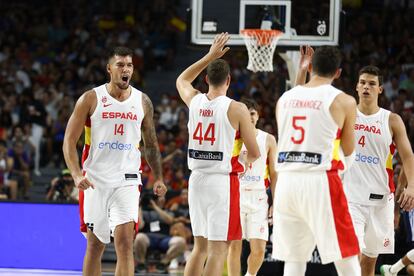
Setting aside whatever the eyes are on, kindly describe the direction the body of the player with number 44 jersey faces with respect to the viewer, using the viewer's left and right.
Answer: facing away from the viewer and to the right of the viewer

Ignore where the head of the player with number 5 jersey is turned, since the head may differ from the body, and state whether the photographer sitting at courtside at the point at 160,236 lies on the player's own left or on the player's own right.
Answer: on the player's own left

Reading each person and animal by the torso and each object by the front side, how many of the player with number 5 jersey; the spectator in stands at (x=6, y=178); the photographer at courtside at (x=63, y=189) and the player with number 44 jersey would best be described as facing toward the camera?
2

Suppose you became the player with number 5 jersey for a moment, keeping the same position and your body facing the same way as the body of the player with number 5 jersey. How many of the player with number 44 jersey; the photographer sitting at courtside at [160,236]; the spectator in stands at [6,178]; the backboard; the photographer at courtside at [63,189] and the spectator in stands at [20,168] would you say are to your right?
0

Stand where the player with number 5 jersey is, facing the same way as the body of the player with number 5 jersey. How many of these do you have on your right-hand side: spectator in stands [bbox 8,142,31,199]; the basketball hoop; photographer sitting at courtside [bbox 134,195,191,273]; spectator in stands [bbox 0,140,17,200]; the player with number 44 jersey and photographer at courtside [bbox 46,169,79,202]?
0

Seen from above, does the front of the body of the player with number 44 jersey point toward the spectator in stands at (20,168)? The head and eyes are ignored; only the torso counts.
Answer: no

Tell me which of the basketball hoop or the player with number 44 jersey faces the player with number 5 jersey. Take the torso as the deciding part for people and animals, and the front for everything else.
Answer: the basketball hoop

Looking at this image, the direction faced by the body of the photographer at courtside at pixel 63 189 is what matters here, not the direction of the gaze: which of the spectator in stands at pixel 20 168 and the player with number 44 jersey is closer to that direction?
the player with number 44 jersey

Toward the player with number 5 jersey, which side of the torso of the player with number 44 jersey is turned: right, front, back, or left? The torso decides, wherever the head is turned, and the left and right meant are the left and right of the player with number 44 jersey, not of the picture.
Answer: right

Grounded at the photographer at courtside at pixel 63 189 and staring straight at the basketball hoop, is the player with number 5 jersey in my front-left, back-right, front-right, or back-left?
front-right

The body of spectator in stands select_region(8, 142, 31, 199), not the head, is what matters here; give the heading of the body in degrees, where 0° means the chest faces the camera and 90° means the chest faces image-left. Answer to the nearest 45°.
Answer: approximately 315°

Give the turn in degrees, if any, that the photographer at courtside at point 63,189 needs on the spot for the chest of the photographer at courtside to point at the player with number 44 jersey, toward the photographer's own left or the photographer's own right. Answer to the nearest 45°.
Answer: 0° — they already face them

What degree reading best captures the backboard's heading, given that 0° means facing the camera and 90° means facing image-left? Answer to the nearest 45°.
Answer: approximately 0°

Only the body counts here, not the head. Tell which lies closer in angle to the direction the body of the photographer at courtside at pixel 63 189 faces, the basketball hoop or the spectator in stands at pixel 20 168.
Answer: the basketball hoop

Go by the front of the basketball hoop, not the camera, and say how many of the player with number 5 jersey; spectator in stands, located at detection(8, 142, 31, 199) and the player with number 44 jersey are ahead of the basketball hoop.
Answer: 2

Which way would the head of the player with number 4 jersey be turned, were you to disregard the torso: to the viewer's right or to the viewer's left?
to the viewer's left

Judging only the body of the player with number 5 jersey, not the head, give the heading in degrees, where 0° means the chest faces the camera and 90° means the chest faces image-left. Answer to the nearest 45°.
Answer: approximately 225°

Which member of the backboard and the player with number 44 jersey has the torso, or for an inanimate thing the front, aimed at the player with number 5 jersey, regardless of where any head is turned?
the backboard

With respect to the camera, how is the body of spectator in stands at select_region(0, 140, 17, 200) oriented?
toward the camera

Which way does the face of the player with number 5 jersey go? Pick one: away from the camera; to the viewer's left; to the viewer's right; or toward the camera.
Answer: away from the camera
